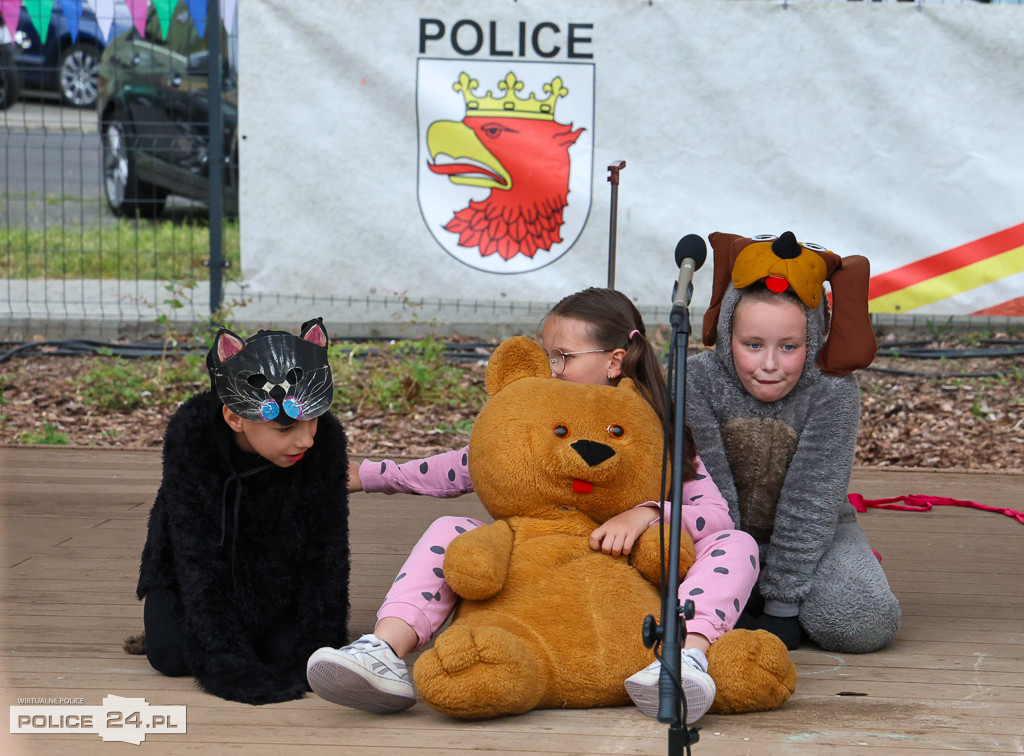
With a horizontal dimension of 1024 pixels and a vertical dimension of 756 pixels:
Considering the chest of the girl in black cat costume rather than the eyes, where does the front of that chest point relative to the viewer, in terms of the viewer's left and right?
facing the viewer and to the right of the viewer

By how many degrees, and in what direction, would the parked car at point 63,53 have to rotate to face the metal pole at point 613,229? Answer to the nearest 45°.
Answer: approximately 45° to its left

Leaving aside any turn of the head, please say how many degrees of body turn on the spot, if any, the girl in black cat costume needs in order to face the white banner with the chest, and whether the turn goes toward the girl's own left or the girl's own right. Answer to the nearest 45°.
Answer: approximately 90° to the girl's own left

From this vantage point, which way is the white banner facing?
toward the camera

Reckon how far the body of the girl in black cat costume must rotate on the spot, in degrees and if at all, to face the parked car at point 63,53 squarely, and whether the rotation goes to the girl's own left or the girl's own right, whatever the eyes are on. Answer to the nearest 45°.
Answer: approximately 135° to the girl's own left

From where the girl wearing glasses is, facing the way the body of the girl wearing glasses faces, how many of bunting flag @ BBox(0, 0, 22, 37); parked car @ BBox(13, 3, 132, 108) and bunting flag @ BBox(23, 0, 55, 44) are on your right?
3

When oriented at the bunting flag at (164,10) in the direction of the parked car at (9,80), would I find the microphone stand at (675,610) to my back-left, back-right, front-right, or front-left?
back-left

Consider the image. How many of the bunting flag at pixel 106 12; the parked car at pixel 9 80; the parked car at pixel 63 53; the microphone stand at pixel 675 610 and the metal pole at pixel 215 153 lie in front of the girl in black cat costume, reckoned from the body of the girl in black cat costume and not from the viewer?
1

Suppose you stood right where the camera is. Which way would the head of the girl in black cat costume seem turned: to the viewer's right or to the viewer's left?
to the viewer's right

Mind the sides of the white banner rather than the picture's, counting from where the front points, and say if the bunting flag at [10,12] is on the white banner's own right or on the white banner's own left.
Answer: on the white banner's own right

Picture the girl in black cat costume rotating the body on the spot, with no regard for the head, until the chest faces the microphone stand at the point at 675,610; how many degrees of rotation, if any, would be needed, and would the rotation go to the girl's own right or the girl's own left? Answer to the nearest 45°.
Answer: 0° — they already face it

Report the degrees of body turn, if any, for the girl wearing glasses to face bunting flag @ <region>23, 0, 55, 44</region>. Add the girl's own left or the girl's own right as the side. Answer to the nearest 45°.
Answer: approximately 90° to the girl's own right

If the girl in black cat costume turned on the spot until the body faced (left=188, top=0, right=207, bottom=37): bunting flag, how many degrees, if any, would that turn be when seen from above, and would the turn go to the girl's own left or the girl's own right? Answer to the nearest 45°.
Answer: approximately 135° to the girl's own left

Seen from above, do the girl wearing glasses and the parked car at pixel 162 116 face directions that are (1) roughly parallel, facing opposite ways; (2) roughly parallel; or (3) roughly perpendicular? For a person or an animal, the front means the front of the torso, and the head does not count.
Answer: roughly perpendicular

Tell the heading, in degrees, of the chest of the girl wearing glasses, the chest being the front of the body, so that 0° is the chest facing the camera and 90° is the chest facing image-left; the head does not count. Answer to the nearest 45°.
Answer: approximately 45°

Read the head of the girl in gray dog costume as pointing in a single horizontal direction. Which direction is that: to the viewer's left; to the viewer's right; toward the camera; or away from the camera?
toward the camera

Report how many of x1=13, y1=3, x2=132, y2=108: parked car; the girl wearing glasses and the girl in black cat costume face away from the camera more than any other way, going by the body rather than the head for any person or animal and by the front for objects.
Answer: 0

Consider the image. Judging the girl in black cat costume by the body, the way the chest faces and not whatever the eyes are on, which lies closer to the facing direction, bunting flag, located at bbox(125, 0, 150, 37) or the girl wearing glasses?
the girl wearing glasses
